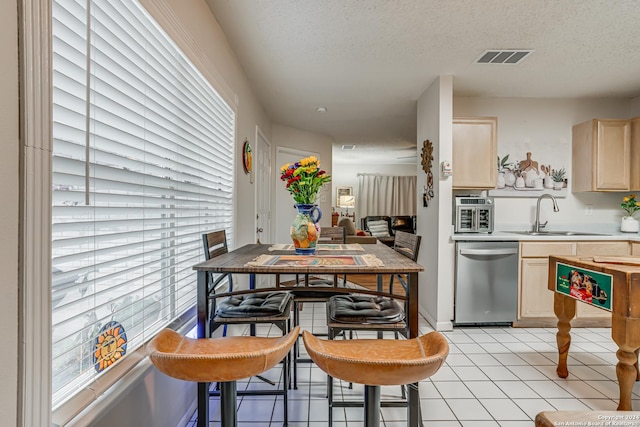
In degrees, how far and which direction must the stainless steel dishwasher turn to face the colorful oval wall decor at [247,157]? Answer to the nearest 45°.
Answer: approximately 45° to its right

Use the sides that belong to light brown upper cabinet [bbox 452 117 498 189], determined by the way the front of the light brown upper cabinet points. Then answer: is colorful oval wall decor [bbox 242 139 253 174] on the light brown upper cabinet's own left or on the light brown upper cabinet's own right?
on the light brown upper cabinet's own right

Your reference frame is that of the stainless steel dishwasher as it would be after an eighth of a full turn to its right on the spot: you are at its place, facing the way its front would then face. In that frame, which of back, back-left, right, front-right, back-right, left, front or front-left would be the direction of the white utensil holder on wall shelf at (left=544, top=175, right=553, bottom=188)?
back

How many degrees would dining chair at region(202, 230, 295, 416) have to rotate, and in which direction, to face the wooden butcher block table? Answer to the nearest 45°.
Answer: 0° — it already faces it

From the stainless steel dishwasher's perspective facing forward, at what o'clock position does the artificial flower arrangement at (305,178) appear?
The artificial flower arrangement is roughly at 1 o'clock from the stainless steel dishwasher.

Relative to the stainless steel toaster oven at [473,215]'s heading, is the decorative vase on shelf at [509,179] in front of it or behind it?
behind

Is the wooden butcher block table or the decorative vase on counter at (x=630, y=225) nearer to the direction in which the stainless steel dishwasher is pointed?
the wooden butcher block table

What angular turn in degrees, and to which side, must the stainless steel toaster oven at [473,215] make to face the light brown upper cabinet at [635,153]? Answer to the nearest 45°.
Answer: approximately 135° to its left

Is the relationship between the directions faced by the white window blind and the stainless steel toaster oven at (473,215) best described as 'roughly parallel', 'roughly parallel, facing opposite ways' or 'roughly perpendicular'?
roughly perpendicular

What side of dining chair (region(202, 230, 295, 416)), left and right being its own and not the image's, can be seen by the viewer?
right
